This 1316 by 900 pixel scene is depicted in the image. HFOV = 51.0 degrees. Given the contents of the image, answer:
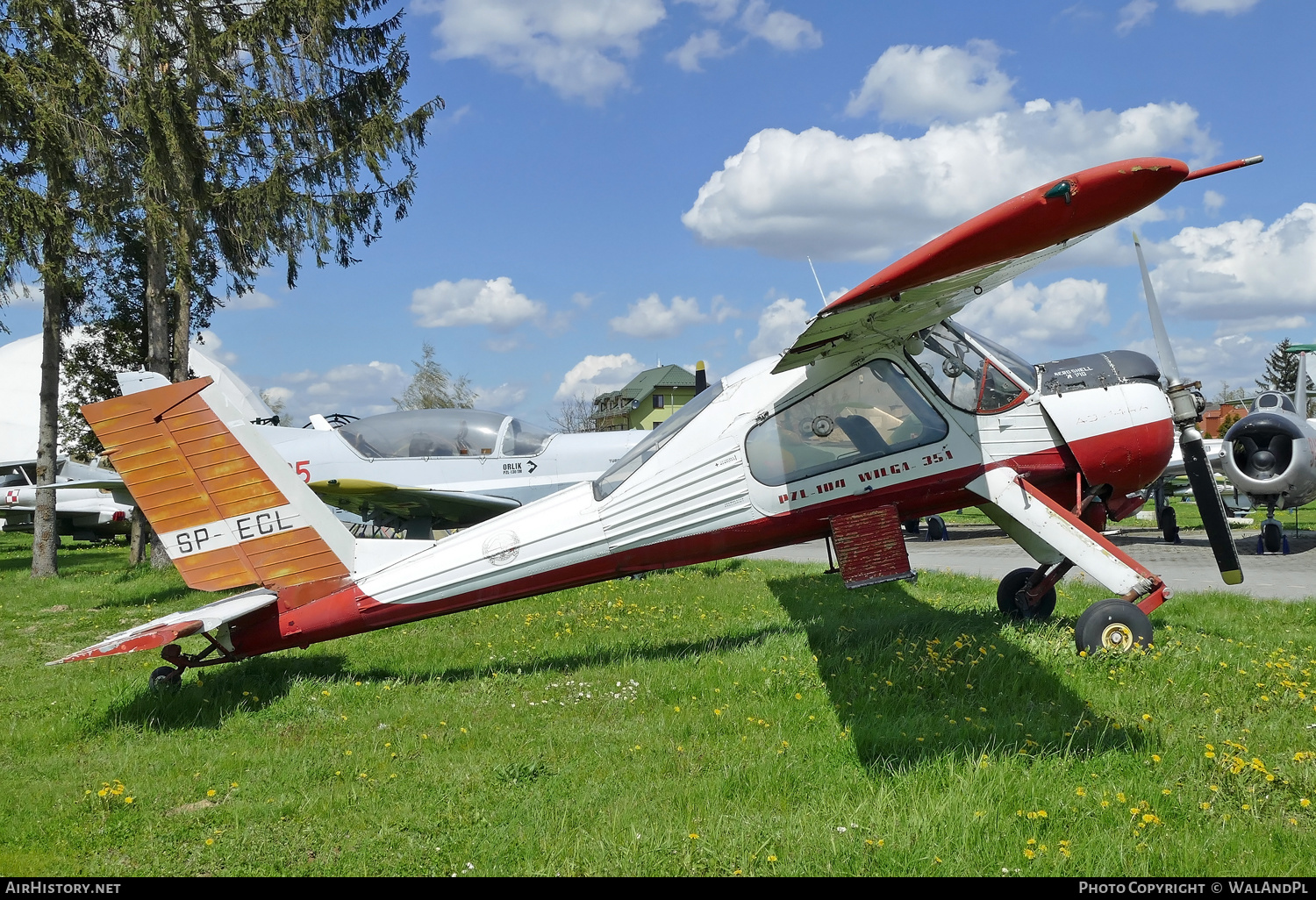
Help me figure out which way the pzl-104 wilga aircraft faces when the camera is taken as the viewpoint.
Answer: facing to the right of the viewer

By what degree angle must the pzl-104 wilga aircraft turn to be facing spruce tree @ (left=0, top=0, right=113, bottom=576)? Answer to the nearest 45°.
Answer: approximately 135° to its left
